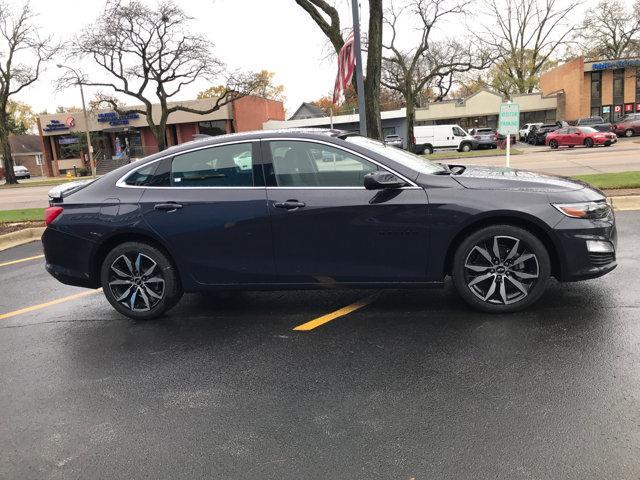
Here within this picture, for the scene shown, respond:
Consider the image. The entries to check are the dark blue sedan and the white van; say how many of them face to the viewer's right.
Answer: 2

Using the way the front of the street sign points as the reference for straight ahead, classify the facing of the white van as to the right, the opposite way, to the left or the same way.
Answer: to the left

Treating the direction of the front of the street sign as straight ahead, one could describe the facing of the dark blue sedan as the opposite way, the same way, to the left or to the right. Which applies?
to the left

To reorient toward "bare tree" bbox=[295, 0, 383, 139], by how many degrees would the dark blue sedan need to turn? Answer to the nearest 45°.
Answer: approximately 90° to its left

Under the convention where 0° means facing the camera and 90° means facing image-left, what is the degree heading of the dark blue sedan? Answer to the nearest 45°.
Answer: approximately 270°

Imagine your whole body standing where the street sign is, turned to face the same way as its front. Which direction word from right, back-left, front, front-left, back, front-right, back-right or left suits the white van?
back

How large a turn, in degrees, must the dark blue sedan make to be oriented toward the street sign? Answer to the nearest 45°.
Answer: approximately 45° to its left

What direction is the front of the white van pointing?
to the viewer's right

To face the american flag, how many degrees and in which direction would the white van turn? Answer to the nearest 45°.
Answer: approximately 90° to its right

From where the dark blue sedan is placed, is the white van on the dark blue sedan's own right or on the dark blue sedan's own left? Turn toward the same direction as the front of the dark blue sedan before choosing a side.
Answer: on the dark blue sedan's own left

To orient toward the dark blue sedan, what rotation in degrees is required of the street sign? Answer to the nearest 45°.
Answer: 0° — it already faces it
